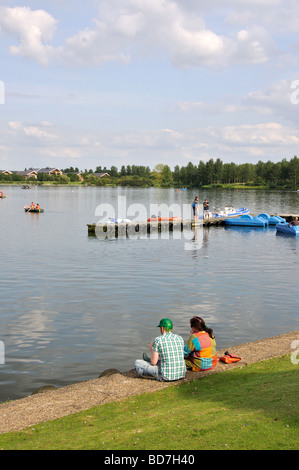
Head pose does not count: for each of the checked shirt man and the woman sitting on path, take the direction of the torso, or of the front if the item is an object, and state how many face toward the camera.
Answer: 0

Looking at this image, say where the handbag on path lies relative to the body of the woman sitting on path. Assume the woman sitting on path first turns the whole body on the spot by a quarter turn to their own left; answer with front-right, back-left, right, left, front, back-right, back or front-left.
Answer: back

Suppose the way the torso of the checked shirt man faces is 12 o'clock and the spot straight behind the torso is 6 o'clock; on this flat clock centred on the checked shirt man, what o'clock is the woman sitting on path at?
The woman sitting on path is roughly at 3 o'clock from the checked shirt man.

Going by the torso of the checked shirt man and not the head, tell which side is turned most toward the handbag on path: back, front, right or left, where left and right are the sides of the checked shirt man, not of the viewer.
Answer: right

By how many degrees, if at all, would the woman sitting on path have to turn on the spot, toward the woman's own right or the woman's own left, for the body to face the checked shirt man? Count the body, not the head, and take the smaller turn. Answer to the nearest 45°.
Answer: approximately 90° to the woman's own left

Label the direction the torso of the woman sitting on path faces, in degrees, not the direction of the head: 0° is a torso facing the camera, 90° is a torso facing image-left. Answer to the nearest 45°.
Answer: approximately 135°

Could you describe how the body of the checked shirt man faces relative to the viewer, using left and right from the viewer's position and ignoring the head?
facing away from the viewer and to the left of the viewer

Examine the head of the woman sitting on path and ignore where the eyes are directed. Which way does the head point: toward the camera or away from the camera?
away from the camera
